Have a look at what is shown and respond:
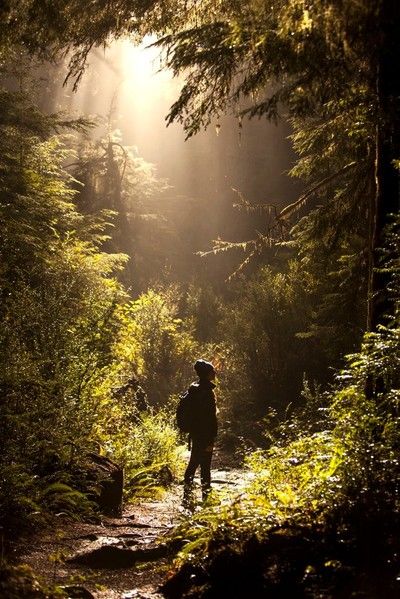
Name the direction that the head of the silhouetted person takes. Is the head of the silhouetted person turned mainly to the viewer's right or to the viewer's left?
to the viewer's right

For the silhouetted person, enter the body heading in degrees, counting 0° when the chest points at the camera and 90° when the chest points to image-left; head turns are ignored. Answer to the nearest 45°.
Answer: approximately 270°

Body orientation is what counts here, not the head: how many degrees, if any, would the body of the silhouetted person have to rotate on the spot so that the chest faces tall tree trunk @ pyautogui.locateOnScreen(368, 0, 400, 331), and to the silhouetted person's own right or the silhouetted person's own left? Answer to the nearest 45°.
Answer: approximately 45° to the silhouetted person's own right
